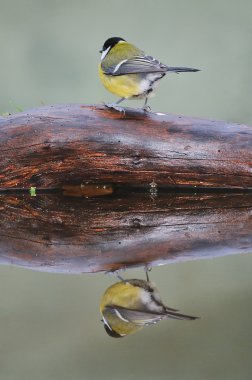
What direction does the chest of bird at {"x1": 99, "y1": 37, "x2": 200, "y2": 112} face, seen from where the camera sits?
to the viewer's left
